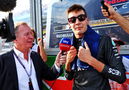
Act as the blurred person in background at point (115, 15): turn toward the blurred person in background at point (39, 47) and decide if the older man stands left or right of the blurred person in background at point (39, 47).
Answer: left

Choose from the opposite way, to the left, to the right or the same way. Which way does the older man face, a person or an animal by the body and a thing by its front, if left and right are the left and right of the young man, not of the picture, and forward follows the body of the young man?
to the left

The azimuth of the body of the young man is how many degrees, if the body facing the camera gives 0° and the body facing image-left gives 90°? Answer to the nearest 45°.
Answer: approximately 45°

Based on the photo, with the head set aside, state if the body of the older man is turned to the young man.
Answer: yes

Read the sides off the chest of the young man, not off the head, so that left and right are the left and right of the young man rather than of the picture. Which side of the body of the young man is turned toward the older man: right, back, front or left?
right

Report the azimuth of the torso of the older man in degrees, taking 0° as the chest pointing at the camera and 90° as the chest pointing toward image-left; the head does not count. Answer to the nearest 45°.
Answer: approximately 315°

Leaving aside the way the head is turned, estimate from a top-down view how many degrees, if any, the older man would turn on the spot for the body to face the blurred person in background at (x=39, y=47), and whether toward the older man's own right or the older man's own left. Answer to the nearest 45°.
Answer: approximately 135° to the older man's own left
